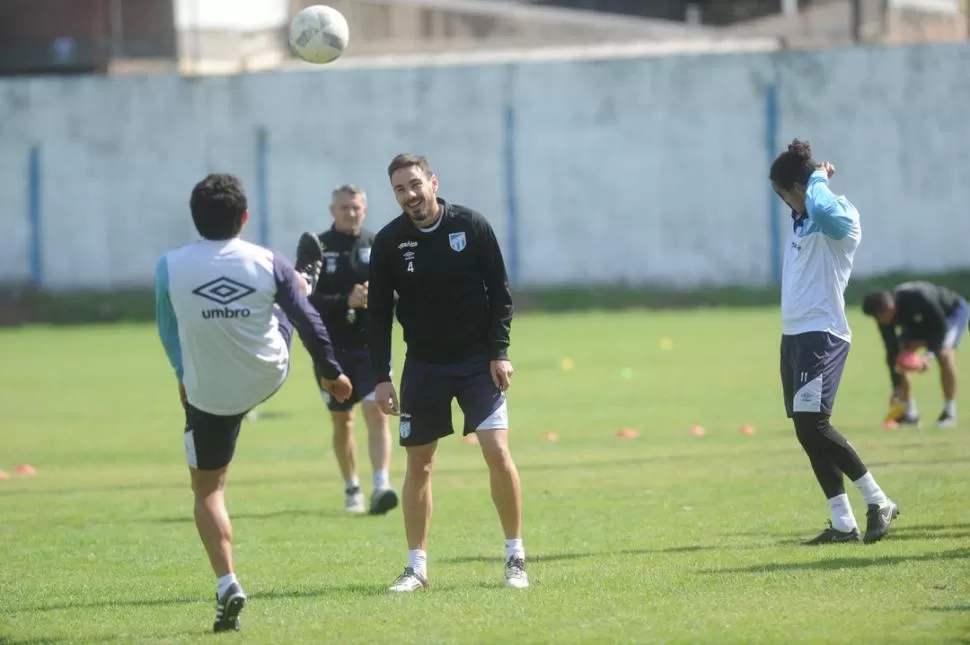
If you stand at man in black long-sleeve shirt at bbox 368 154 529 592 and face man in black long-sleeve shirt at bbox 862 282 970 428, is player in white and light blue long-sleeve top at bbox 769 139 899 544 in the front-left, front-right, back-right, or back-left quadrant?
front-right

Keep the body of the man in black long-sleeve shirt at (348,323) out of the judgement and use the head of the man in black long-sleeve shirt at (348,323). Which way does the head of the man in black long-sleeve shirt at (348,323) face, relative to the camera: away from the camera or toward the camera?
toward the camera

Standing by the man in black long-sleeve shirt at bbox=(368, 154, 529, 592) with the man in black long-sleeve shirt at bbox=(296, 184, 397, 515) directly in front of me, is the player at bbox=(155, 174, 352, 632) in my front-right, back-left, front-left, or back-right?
back-left

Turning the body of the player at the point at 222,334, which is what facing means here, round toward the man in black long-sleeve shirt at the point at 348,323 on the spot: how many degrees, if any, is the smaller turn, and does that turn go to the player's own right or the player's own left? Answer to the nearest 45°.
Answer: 0° — they already face them

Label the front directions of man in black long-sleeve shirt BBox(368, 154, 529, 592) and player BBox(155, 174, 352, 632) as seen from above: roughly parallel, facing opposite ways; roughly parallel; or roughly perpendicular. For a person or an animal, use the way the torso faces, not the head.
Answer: roughly parallel, facing opposite ways

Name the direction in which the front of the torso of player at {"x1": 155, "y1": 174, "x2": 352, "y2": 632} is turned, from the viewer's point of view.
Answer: away from the camera

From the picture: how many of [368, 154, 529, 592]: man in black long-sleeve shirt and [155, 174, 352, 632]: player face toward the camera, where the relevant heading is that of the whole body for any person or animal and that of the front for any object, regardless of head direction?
1

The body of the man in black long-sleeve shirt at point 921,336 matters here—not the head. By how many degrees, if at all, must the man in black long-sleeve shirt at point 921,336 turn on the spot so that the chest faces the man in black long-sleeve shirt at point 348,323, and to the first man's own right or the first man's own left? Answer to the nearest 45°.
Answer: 0° — they already face them

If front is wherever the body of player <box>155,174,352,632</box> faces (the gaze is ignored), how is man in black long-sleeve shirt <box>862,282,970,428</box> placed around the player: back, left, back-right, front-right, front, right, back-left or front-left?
front-right

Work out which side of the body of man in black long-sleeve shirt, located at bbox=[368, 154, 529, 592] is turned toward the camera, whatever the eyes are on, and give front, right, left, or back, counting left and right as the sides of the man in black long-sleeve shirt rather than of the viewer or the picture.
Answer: front

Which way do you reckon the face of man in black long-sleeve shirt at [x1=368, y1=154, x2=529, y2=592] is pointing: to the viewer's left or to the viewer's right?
to the viewer's left

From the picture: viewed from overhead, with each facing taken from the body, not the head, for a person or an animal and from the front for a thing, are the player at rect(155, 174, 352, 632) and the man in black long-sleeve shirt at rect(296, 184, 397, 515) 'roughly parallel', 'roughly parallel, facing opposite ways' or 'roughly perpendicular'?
roughly parallel, facing opposite ways

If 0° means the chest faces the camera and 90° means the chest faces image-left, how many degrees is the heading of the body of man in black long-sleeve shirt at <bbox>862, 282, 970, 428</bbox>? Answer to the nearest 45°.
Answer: approximately 45°

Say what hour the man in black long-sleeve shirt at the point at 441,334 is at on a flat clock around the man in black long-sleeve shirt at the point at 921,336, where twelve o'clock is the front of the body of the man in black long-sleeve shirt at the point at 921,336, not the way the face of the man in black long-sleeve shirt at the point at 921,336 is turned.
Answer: the man in black long-sleeve shirt at the point at 441,334 is roughly at 11 o'clock from the man in black long-sleeve shirt at the point at 921,336.

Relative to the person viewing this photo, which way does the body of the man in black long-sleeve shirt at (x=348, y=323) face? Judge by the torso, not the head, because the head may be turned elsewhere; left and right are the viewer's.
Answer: facing the viewer
